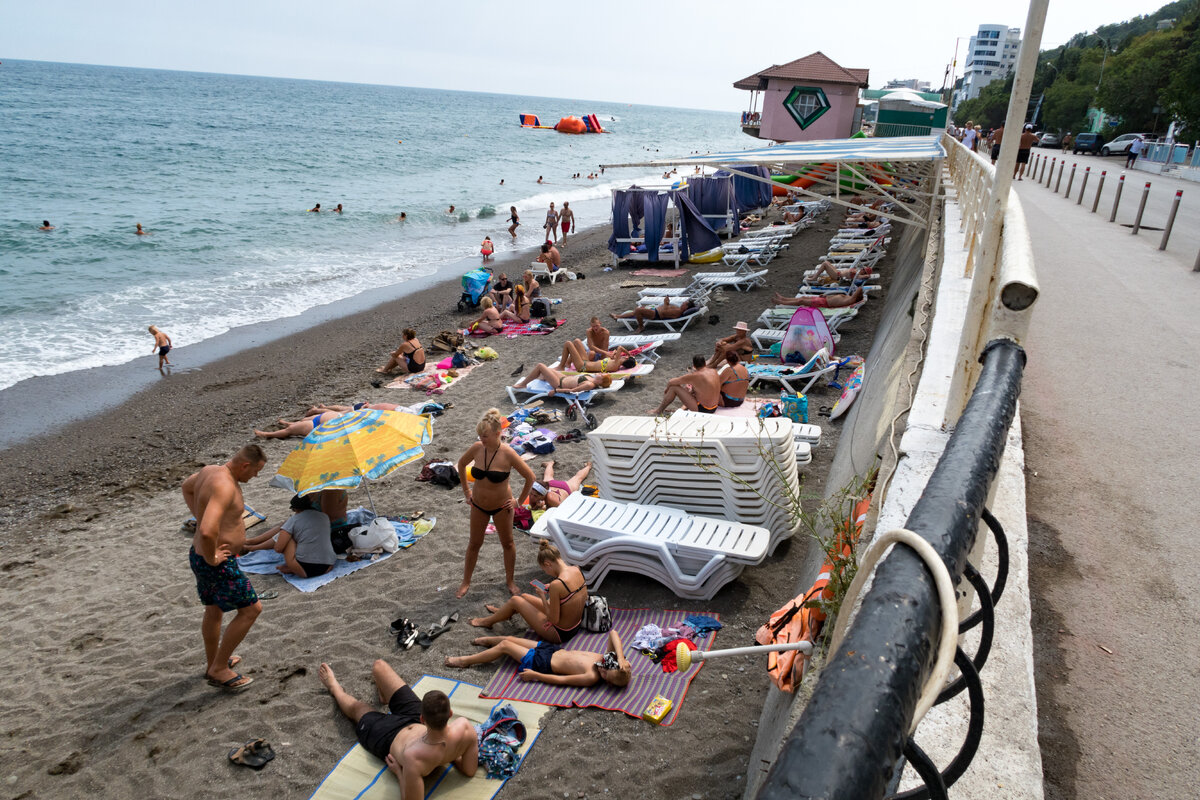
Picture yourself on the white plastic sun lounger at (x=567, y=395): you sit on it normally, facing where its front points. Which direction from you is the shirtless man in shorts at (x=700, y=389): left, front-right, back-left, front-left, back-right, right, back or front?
back-left

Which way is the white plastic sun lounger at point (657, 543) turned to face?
to the viewer's left

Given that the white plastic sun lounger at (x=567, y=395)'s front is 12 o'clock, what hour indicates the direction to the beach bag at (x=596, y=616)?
The beach bag is roughly at 9 o'clock from the white plastic sun lounger.

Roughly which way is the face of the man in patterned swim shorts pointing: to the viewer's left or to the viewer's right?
to the viewer's right

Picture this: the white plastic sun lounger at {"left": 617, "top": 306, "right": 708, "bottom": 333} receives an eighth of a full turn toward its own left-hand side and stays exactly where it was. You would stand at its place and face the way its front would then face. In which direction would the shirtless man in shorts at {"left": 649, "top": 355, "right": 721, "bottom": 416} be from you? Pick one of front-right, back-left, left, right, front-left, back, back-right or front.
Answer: front-left

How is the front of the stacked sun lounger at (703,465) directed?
to the viewer's left

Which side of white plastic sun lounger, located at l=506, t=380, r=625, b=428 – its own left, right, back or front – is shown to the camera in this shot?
left

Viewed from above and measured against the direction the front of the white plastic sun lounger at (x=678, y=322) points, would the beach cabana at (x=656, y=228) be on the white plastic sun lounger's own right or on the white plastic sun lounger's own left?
on the white plastic sun lounger's own right

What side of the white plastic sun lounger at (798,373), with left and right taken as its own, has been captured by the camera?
left

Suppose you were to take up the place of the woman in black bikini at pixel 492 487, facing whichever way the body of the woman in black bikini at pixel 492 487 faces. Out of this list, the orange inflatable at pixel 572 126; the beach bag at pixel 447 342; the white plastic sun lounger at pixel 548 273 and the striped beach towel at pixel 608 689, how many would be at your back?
3
